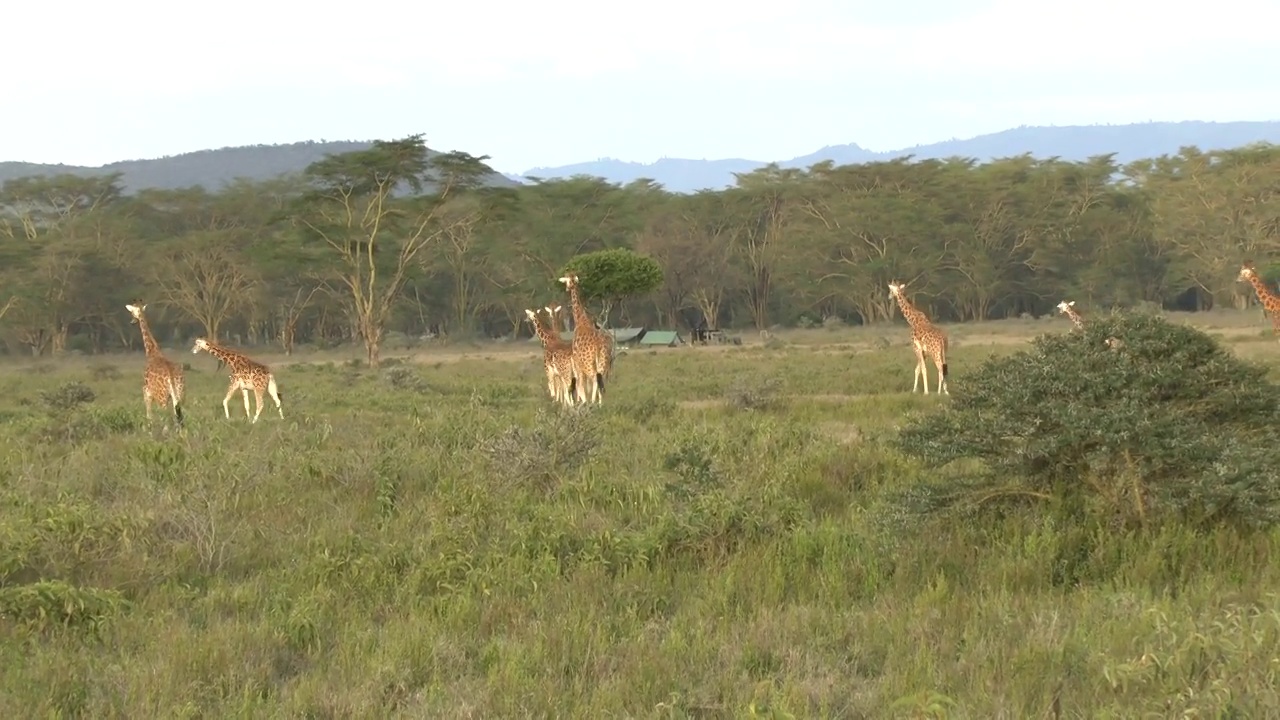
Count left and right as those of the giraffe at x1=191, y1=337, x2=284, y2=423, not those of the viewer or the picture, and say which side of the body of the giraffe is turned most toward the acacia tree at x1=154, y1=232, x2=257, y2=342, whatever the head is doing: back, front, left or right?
right

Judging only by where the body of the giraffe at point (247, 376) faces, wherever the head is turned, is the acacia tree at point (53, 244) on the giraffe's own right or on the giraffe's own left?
on the giraffe's own right

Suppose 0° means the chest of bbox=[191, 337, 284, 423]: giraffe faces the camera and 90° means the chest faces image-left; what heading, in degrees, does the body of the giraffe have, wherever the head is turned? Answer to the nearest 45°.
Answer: approximately 90°

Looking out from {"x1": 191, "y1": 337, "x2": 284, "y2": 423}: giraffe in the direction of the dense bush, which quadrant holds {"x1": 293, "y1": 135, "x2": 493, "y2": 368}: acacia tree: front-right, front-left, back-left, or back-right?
back-left

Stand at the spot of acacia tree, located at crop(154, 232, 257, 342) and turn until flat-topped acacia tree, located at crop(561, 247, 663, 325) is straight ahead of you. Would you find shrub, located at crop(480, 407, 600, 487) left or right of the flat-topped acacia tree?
right

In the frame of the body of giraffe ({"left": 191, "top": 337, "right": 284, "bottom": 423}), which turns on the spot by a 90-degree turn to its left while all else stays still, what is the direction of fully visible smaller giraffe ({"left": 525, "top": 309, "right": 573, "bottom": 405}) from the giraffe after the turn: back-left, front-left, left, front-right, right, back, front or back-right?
left

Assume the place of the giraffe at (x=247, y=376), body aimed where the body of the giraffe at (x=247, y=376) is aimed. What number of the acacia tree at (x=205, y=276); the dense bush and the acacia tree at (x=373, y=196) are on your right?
2

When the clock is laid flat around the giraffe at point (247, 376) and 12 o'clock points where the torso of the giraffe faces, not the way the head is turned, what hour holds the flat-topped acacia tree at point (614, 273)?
The flat-topped acacia tree is roughly at 4 o'clock from the giraffe.
